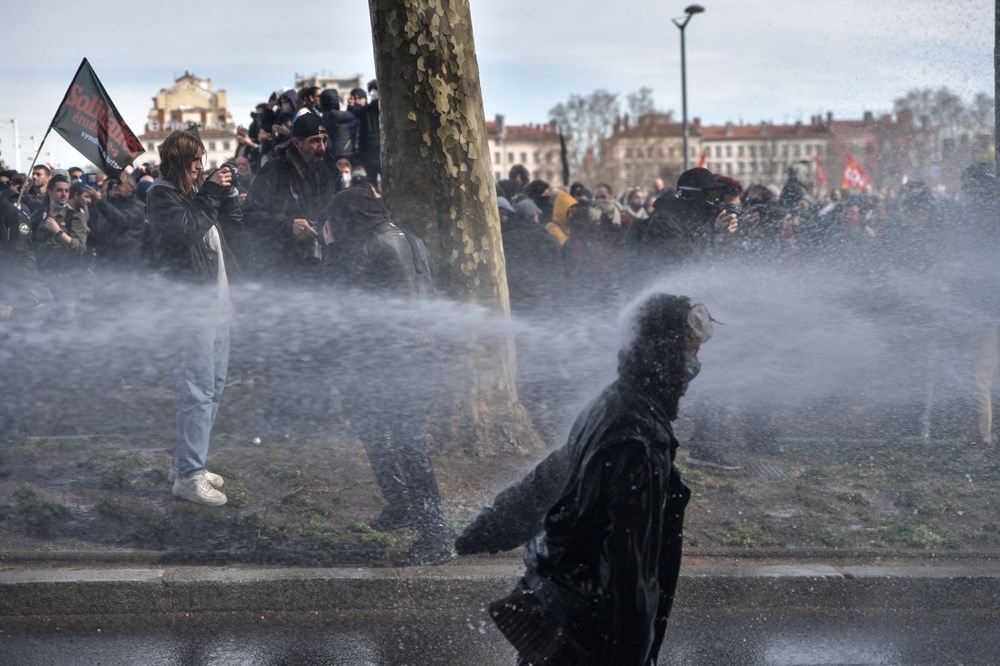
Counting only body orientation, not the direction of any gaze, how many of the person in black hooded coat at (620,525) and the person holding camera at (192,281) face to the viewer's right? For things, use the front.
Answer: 2

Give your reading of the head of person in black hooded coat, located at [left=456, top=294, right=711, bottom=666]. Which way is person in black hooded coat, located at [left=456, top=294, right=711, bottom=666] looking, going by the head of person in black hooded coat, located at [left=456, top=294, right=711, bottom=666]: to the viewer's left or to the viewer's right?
to the viewer's right

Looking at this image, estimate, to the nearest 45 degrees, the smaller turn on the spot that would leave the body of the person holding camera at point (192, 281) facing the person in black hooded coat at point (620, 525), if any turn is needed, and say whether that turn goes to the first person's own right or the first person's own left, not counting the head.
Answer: approximately 90° to the first person's own right

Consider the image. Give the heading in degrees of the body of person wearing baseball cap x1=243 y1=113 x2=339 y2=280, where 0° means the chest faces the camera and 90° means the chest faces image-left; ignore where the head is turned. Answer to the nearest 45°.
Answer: approximately 315°

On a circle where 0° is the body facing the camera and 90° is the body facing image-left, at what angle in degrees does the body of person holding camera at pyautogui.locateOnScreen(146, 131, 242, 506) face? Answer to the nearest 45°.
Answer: approximately 270°

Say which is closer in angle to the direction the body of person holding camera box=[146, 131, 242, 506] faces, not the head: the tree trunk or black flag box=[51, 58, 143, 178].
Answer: the tree trunk

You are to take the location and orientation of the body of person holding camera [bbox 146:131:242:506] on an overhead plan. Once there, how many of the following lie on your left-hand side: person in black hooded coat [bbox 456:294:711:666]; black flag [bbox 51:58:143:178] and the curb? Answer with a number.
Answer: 1

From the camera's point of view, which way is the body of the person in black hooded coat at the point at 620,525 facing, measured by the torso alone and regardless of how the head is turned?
to the viewer's right

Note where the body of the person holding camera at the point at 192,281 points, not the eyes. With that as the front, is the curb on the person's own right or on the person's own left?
on the person's own right

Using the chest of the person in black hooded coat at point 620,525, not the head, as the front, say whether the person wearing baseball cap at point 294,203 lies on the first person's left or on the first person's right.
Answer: on the first person's left
